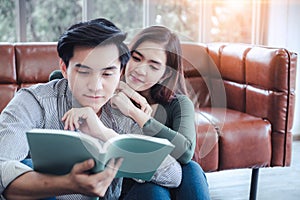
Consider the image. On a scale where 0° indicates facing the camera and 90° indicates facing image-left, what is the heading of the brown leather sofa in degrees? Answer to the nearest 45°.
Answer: approximately 0°

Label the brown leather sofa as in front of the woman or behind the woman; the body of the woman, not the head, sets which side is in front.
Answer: behind

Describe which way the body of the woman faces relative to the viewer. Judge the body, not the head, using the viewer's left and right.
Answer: facing the viewer and to the left of the viewer

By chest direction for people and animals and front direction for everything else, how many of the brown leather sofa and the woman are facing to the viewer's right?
0

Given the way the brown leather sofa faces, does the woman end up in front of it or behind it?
in front
